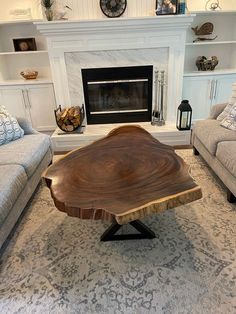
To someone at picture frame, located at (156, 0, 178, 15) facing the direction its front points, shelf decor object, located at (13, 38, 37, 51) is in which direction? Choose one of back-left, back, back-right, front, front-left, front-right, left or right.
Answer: right

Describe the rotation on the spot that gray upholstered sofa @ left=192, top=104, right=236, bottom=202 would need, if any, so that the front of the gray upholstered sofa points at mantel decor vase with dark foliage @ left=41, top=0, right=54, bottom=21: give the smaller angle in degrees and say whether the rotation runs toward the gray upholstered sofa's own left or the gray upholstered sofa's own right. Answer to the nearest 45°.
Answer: approximately 45° to the gray upholstered sofa's own right

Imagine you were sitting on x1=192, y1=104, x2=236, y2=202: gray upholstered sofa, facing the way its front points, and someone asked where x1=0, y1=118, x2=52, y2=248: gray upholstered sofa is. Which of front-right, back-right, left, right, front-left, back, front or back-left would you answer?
front

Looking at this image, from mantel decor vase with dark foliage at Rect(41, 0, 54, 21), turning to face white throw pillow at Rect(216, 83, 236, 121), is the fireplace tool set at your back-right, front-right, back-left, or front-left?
front-left

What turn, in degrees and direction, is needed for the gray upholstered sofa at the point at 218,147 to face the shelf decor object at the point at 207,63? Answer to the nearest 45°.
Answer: approximately 135° to its right

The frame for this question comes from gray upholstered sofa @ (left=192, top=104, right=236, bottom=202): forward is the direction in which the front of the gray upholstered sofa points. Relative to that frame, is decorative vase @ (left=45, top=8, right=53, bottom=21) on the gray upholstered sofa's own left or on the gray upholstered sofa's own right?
on the gray upholstered sofa's own right

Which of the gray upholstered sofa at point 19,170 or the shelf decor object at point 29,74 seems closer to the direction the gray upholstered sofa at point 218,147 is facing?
the gray upholstered sofa at point 19,170

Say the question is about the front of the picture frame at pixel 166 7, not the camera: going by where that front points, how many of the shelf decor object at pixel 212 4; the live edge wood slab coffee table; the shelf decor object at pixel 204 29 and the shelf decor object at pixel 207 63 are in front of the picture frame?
1

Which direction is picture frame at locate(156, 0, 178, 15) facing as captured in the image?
toward the camera

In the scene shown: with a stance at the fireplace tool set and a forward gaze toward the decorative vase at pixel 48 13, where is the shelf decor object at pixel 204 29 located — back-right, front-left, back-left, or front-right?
back-right

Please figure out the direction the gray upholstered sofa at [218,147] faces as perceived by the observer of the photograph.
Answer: facing the viewer and to the left of the viewer

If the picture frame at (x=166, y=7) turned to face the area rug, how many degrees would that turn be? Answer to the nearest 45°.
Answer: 0° — it already faces it

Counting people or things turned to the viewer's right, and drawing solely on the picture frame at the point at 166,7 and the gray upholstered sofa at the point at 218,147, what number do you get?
0

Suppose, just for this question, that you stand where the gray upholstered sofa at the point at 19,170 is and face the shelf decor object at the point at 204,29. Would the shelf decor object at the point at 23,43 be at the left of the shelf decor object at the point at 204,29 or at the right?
left
